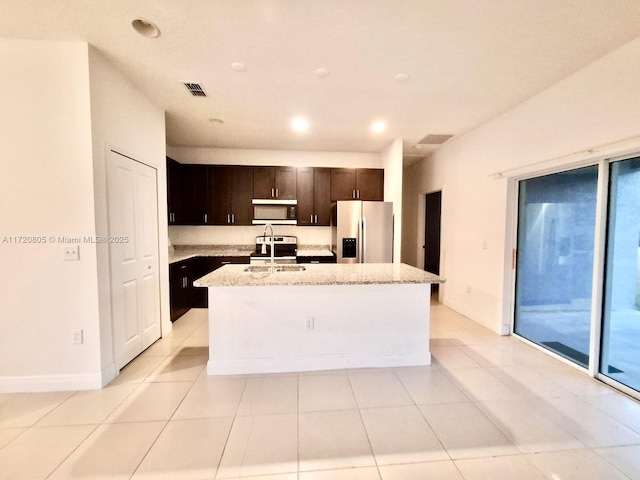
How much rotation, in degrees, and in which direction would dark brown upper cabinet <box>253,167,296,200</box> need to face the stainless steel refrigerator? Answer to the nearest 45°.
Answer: approximately 45° to its left

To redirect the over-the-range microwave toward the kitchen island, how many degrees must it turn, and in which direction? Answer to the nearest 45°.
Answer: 0° — it already faces it

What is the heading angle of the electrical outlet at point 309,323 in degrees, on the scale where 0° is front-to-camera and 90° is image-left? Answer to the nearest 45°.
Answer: approximately 0°

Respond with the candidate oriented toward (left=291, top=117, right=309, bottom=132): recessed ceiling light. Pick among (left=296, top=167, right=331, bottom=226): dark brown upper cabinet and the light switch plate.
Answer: the dark brown upper cabinet

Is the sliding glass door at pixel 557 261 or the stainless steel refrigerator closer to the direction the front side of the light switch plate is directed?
the sliding glass door

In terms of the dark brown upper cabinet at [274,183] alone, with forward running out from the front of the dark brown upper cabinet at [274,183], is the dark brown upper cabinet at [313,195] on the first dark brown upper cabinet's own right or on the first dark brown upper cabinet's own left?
on the first dark brown upper cabinet's own left

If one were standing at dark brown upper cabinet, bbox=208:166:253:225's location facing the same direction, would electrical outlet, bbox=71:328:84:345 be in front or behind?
in front

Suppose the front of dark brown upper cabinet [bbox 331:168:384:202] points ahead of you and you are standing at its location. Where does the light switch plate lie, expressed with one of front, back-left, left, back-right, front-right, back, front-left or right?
front-right

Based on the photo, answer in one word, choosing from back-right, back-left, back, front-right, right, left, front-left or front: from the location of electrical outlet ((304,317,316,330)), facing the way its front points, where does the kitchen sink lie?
back-right
